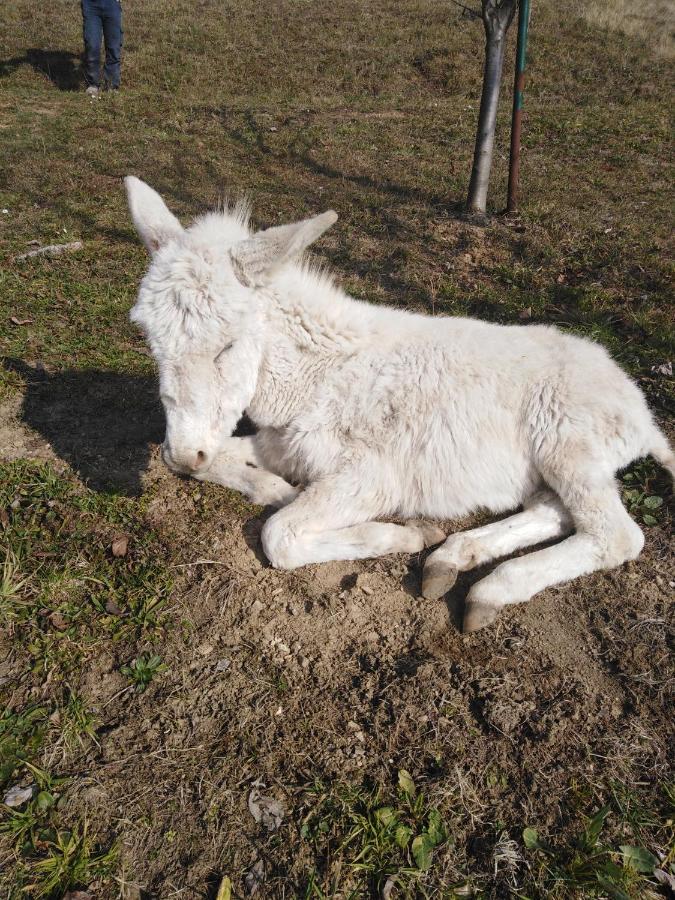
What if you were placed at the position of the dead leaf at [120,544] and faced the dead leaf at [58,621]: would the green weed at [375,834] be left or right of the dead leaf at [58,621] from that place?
left

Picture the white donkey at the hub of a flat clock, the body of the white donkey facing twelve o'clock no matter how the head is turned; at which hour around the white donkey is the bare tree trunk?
The bare tree trunk is roughly at 3 o'clock from the white donkey.

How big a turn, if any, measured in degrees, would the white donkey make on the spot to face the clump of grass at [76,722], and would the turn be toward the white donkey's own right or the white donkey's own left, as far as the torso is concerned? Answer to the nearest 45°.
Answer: approximately 45° to the white donkey's own left

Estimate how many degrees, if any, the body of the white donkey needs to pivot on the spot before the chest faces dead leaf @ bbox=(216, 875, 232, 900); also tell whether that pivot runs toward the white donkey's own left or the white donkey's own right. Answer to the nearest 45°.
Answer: approximately 90° to the white donkey's own left

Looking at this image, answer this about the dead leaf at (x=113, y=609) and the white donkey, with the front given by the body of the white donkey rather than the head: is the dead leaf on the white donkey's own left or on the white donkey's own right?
on the white donkey's own left

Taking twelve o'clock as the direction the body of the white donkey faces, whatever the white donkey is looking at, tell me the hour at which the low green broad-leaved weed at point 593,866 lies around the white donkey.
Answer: The low green broad-leaved weed is roughly at 8 o'clock from the white donkey.

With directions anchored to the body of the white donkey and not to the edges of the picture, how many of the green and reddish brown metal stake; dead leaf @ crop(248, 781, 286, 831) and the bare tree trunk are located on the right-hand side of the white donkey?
2

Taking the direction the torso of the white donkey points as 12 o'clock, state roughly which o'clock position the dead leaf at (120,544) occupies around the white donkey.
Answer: The dead leaf is roughly at 11 o'clock from the white donkey.

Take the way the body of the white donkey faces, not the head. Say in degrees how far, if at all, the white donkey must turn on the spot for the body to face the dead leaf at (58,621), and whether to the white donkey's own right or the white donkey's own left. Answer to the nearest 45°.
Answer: approximately 45° to the white donkey's own left

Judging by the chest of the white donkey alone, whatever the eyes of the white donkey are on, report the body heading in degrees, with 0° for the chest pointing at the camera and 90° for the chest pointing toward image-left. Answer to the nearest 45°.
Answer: approximately 90°

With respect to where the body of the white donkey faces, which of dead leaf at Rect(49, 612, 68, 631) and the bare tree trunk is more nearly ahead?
the dead leaf

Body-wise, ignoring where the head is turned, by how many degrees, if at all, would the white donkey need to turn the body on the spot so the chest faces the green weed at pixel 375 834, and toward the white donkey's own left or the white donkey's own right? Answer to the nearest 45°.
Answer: approximately 90° to the white donkey's own left

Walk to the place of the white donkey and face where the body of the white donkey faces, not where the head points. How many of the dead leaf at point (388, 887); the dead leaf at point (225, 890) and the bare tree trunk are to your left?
2
